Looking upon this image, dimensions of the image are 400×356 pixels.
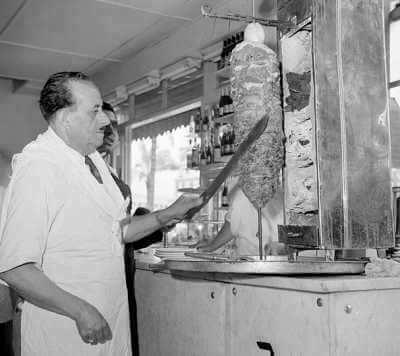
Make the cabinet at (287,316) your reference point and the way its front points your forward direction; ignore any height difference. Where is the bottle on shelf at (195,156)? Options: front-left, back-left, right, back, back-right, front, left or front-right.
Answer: back-right

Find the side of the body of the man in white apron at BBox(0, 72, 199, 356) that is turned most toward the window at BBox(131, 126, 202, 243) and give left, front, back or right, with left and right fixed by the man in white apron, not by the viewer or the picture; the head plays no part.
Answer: left

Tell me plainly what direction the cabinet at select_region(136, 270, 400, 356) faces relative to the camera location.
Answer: facing the viewer and to the left of the viewer

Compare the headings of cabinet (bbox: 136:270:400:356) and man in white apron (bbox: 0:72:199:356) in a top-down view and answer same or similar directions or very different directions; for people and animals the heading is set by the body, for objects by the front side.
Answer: very different directions

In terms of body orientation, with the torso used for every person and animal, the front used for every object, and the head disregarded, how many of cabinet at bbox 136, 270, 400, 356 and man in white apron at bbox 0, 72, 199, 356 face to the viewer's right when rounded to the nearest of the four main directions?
1

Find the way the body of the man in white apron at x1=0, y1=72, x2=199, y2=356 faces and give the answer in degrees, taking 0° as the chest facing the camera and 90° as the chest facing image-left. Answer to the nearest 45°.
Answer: approximately 270°

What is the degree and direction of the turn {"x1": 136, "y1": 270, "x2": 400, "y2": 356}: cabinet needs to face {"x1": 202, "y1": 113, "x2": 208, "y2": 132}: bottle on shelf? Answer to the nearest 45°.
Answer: approximately 135° to its right

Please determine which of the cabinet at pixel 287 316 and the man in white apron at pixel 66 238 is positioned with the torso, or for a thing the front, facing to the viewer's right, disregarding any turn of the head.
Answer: the man in white apron

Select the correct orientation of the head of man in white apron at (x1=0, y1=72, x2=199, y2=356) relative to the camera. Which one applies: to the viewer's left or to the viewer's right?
to the viewer's right

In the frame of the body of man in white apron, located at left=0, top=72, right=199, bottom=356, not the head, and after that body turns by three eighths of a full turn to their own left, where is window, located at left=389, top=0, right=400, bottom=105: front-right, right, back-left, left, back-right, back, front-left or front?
right

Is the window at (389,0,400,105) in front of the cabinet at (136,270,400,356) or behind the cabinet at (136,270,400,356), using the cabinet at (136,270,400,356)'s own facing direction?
behind

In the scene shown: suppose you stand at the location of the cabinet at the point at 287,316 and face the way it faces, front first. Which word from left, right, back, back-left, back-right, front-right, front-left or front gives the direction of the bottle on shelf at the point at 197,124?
back-right

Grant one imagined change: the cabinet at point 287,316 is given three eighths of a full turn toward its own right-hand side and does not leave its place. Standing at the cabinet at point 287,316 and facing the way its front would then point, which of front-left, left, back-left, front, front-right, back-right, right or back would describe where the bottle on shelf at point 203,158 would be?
front
